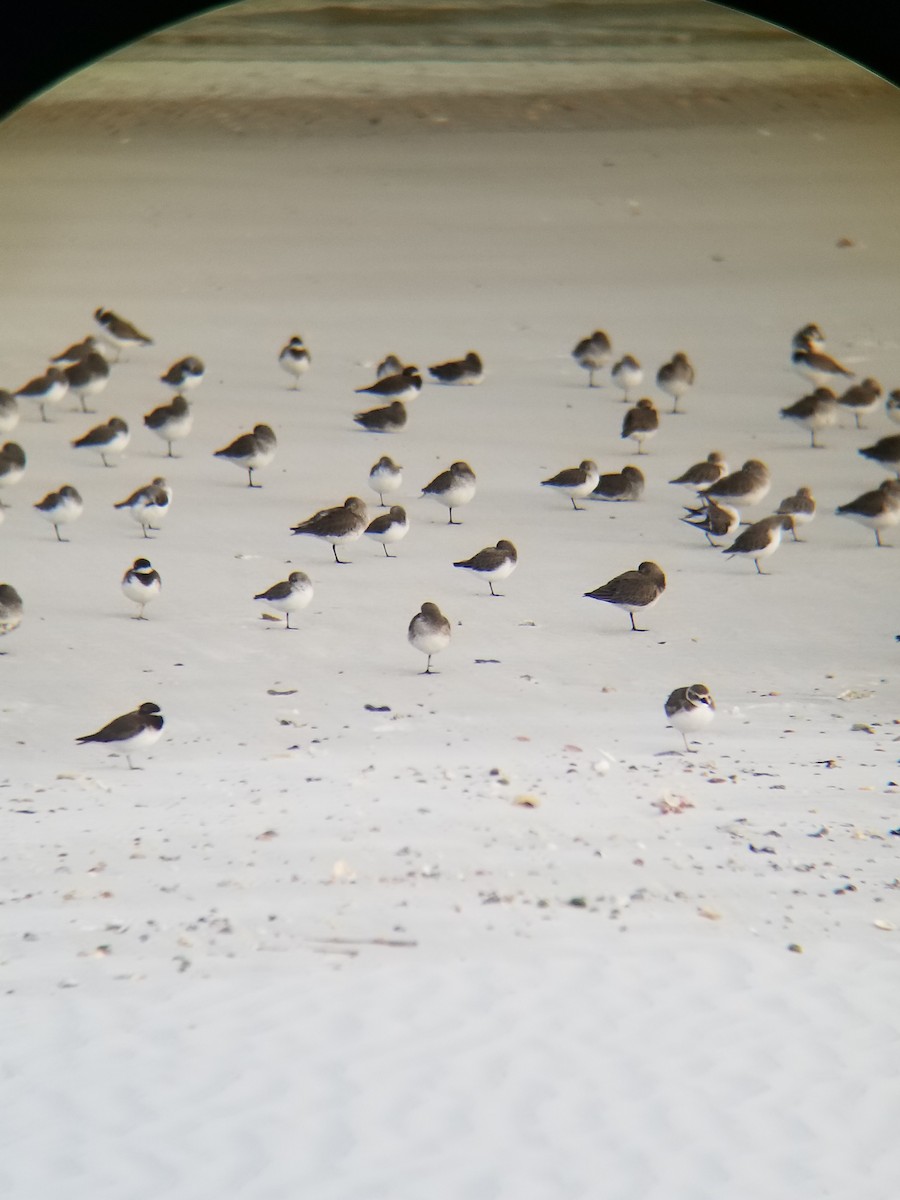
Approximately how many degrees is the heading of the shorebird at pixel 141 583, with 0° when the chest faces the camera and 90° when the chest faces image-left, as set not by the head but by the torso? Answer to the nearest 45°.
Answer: approximately 0°

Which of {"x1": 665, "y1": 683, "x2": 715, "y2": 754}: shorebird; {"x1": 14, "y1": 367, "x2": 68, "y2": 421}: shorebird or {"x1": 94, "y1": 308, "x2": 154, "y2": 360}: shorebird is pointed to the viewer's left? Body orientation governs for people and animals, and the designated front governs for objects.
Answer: {"x1": 94, "y1": 308, "x2": 154, "y2": 360}: shorebird

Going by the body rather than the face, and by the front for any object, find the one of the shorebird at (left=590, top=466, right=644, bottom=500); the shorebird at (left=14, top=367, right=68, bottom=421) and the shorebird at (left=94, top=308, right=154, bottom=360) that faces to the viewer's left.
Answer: the shorebird at (left=94, top=308, right=154, bottom=360)

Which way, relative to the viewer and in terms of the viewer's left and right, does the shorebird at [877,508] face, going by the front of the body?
facing to the right of the viewer

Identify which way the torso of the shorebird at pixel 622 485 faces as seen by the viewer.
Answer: to the viewer's right

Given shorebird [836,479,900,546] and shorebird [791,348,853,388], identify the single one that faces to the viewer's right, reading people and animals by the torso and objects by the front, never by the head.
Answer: shorebird [836,479,900,546]

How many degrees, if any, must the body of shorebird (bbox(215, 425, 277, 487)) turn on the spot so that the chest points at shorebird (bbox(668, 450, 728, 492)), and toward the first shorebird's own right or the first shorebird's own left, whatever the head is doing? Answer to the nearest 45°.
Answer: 0° — it already faces it

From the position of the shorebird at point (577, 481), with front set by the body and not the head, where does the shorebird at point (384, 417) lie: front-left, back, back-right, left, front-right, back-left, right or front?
back-left

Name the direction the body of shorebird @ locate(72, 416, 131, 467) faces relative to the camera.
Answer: to the viewer's right

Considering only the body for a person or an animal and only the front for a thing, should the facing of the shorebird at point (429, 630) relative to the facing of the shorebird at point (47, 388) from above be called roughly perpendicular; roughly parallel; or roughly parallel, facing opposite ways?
roughly perpendicular

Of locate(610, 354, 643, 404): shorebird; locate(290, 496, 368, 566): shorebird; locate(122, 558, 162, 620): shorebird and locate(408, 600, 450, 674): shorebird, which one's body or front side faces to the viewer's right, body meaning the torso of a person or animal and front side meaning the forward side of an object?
locate(290, 496, 368, 566): shorebird

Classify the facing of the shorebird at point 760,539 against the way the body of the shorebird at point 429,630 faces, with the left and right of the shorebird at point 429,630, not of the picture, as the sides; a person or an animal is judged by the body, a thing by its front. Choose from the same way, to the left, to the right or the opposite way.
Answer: to the left

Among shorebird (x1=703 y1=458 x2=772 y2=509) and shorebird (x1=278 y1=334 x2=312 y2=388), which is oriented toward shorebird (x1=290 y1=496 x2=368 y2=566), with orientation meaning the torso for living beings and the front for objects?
shorebird (x1=278 y1=334 x2=312 y2=388)

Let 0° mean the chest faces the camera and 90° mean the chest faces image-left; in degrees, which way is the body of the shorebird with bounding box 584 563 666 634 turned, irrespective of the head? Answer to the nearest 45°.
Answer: approximately 270°

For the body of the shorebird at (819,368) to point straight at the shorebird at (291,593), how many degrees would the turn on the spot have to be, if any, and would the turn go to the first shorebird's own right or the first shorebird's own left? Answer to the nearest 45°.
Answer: approximately 90° to the first shorebird's own left
